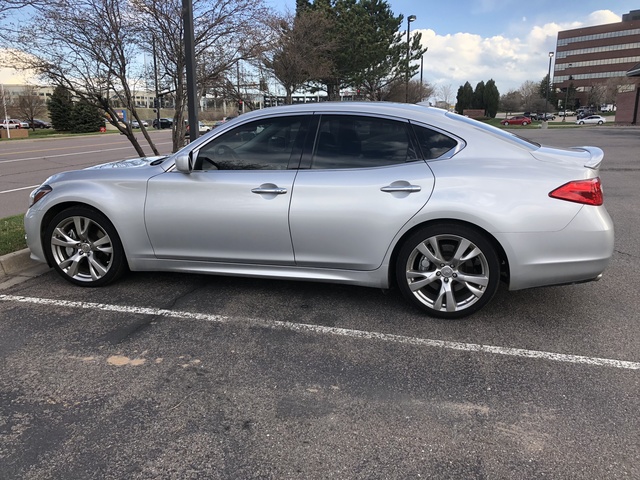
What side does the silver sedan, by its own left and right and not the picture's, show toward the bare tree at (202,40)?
right

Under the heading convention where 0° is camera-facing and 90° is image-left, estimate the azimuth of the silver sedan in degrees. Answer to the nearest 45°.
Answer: approximately 90°

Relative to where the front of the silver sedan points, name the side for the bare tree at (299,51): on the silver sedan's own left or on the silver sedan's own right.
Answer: on the silver sedan's own right
